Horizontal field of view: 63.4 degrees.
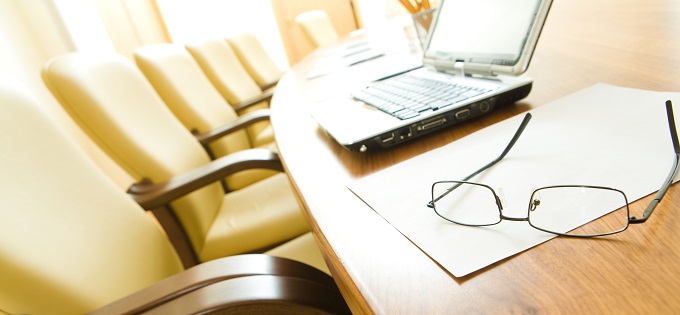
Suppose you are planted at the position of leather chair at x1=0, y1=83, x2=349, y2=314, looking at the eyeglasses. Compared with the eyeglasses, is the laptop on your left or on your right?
left

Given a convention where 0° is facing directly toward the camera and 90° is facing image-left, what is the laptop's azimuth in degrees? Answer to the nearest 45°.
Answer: approximately 45°

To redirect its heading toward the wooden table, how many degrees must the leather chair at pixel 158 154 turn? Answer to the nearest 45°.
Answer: approximately 45° to its right

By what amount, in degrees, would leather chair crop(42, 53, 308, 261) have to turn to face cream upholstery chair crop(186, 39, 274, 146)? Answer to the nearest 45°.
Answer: approximately 135° to its left

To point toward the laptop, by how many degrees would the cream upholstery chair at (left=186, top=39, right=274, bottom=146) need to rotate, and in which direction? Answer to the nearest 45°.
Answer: approximately 45° to its right

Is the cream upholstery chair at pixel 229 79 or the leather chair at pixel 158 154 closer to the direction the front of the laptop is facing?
the leather chair

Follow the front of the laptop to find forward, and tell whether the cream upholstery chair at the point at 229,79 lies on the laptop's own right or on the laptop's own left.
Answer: on the laptop's own right

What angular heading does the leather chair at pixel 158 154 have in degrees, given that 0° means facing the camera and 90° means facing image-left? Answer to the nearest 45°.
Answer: approximately 315°

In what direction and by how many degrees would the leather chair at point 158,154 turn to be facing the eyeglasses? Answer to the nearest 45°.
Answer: approximately 45° to its right
